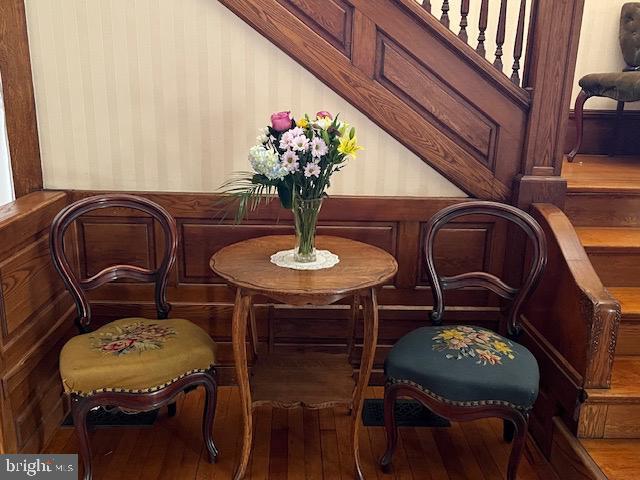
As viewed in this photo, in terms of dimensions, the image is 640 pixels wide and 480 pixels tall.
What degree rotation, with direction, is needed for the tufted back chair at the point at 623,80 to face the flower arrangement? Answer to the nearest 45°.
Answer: approximately 45° to its left

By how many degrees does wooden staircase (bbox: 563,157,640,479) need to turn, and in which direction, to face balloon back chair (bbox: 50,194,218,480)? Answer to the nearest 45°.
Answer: approximately 45° to its right

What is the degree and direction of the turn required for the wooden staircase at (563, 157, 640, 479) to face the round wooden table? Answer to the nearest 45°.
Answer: approximately 45° to its right
